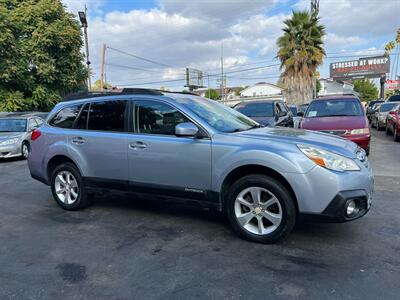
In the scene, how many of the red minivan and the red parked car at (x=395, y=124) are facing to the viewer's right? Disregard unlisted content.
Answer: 0

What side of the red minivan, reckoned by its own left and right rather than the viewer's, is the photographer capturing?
front

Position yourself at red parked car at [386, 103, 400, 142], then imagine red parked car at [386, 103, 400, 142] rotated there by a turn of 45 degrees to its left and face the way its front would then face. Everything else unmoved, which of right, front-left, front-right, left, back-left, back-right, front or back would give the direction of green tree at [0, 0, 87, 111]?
right

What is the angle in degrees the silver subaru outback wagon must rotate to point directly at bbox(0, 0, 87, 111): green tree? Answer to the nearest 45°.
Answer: approximately 180°

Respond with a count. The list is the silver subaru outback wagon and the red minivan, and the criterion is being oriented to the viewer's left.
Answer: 0

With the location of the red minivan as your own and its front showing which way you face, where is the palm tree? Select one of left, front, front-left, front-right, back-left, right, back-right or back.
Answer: back

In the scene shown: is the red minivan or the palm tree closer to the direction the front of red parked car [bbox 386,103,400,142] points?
the red minivan

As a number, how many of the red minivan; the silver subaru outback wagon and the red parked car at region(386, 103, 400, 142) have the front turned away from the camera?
0

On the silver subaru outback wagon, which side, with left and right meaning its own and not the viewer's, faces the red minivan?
left

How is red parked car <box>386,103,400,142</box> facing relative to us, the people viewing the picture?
facing the viewer and to the left of the viewer

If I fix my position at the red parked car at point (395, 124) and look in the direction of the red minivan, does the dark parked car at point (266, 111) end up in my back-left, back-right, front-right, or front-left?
front-right

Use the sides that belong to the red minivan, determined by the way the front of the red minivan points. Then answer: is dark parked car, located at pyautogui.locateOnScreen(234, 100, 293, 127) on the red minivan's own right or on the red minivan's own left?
on the red minivan's own right

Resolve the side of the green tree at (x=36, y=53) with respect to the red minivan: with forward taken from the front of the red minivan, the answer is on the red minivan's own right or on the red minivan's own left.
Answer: on the red minivan's own right

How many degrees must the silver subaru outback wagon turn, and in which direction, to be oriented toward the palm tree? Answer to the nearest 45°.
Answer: approximately 135° to its left
